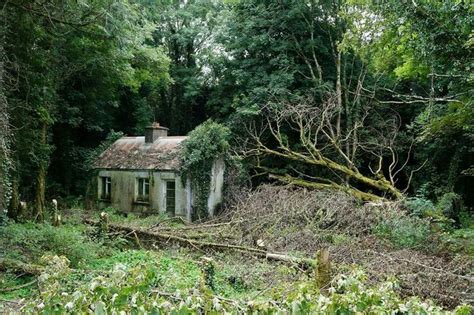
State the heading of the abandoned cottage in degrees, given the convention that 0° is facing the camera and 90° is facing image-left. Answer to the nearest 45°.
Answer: approximately 45°

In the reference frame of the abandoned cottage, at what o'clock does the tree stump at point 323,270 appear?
The tree stump is roughly at 10 o'clock from the abandoned cottage.

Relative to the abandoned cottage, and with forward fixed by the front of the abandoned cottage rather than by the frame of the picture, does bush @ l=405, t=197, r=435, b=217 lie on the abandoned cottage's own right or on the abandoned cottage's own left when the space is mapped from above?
on the abandoned cottage's own left

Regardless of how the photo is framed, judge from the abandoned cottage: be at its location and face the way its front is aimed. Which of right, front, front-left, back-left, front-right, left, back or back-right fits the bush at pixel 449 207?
left

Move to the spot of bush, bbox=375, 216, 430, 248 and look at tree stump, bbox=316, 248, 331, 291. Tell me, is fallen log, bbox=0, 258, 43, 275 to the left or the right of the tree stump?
right

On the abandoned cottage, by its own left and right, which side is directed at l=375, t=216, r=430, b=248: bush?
left
